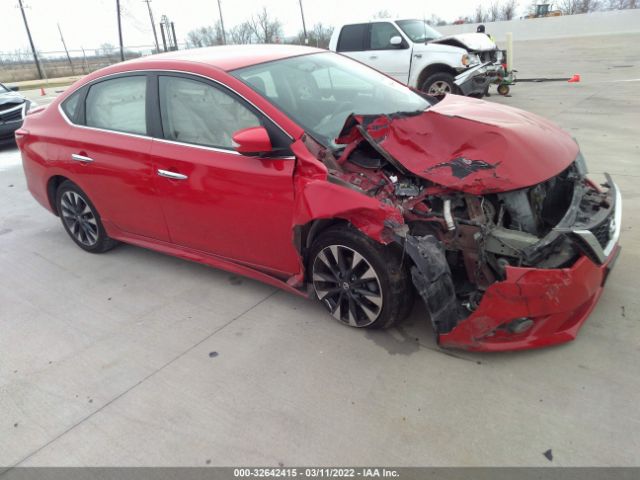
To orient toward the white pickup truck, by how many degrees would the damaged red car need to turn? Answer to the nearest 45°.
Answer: approximately 135° to its left

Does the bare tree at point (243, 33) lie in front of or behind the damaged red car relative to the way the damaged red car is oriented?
behind

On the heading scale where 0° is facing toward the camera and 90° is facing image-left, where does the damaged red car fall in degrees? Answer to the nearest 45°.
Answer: approximately 315°

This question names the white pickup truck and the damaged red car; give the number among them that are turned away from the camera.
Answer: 0

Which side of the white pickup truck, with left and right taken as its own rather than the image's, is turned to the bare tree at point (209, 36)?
back

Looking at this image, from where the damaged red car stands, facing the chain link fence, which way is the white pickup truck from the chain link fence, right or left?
right

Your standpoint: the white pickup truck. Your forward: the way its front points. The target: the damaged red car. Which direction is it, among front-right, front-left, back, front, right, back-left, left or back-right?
front-right

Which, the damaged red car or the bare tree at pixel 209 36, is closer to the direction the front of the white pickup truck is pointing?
the damaged red car

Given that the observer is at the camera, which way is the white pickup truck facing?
facing the viewer and to the right of the viewer
